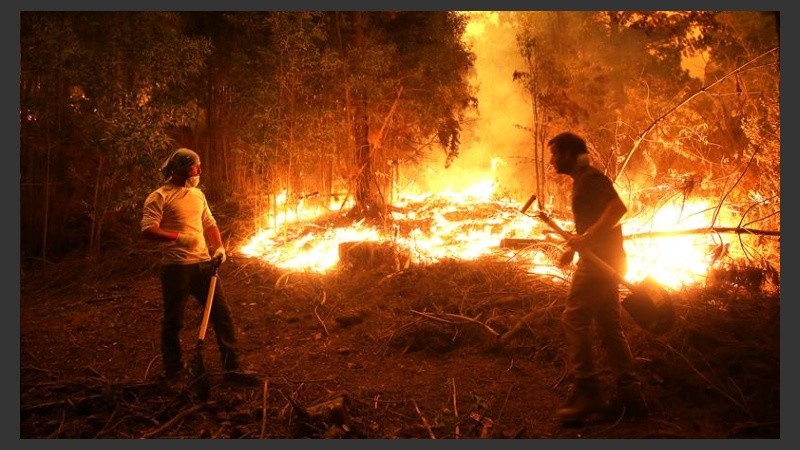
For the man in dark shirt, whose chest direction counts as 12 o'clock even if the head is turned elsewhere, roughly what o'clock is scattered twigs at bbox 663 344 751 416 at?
The scattered twigs is roughly at 5 o'clock from the man in dark shirt.

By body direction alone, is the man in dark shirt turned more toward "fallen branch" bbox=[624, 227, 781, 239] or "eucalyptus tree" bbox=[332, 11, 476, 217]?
the eucalyptus tree

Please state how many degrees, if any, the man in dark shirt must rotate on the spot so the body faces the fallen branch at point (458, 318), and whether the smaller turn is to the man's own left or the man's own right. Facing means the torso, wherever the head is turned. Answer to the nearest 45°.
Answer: approximately 45° to the man's own right

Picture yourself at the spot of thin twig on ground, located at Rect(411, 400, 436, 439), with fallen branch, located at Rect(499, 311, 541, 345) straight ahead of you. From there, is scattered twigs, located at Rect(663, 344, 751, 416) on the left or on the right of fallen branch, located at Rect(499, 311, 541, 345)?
right

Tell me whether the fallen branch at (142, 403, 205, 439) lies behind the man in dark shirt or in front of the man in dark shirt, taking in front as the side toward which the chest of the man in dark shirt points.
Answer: in front

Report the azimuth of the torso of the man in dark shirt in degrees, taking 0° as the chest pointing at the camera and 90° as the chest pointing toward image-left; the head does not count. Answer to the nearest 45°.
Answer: approximately 90°

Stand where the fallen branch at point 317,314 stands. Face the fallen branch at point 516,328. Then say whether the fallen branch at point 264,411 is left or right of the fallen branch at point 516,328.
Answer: right

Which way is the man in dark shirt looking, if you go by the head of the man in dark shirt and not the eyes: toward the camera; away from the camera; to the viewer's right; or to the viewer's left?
to the viewer's left

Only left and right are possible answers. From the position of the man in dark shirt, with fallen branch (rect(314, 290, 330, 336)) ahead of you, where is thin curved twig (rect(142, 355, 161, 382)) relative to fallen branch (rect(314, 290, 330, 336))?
left

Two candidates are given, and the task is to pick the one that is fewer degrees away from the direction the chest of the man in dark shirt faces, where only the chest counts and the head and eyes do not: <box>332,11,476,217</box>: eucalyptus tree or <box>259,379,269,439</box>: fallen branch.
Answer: the fallen branch

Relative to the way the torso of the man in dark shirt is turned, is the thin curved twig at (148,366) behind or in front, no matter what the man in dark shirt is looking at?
in front

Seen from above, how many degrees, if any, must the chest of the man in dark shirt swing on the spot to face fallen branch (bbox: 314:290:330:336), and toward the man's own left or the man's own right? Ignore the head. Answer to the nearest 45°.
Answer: approximately 45° to the man's own right

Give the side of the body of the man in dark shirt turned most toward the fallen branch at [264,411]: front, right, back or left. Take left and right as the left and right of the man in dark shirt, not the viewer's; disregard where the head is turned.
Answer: front
